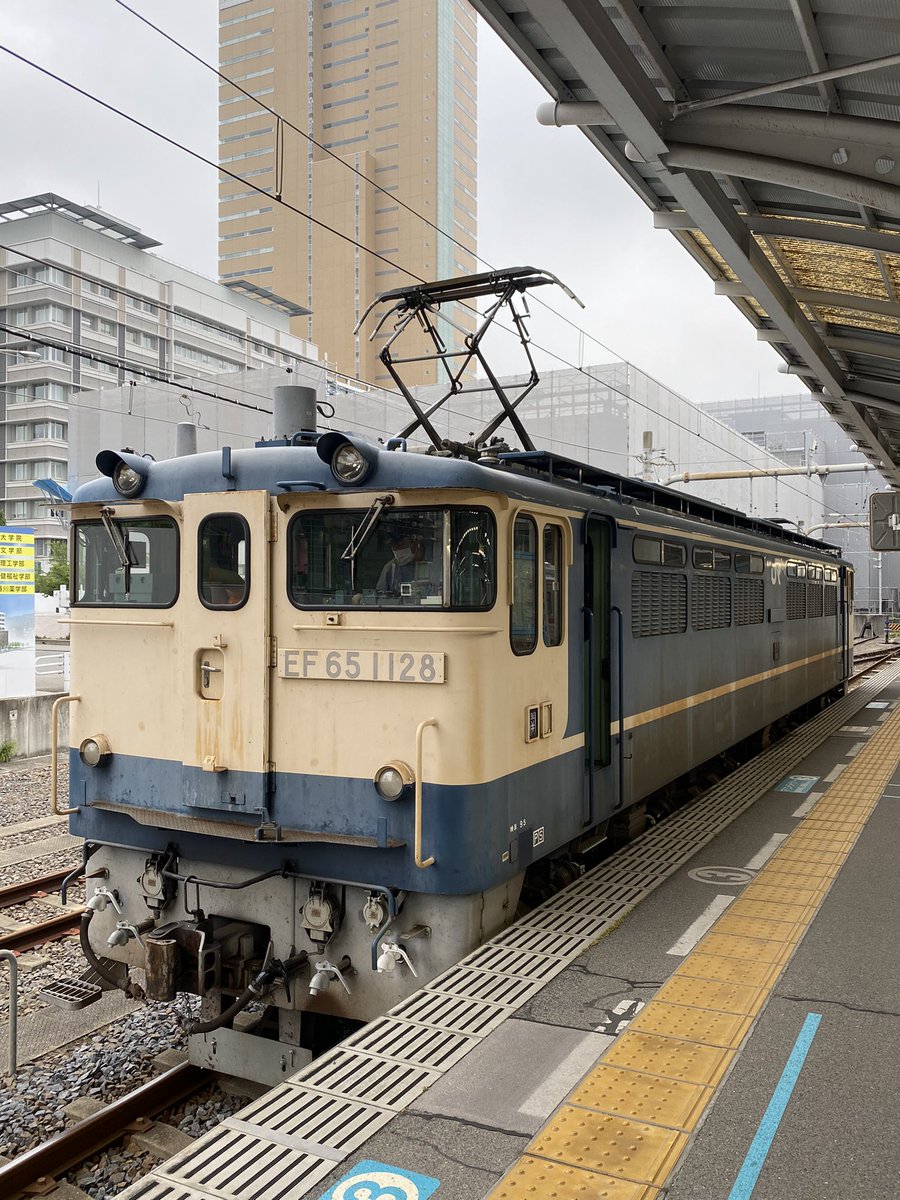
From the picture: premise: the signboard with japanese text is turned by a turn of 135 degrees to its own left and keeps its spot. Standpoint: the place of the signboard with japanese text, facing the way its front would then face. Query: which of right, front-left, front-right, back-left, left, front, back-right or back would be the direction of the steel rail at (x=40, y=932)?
back-right

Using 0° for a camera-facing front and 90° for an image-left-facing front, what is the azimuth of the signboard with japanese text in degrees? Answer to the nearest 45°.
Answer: approximately 0°

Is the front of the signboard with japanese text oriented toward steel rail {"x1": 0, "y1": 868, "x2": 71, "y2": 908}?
yes

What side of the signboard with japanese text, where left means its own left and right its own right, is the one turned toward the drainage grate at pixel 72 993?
front

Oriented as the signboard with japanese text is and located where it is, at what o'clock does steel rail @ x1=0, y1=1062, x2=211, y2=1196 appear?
The steel rail is roughly at 12 o'clock from the signboard with japanese text.
